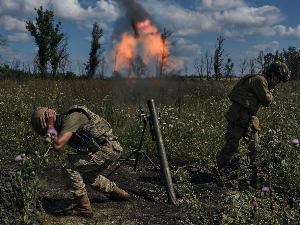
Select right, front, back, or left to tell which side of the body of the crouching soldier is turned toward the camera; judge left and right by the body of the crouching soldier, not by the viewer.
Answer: left

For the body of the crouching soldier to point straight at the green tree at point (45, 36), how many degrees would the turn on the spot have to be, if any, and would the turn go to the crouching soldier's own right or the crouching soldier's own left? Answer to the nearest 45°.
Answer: approximately 90° to the crouching soldier's own right

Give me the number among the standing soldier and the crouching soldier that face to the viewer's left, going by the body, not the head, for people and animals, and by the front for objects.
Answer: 1
